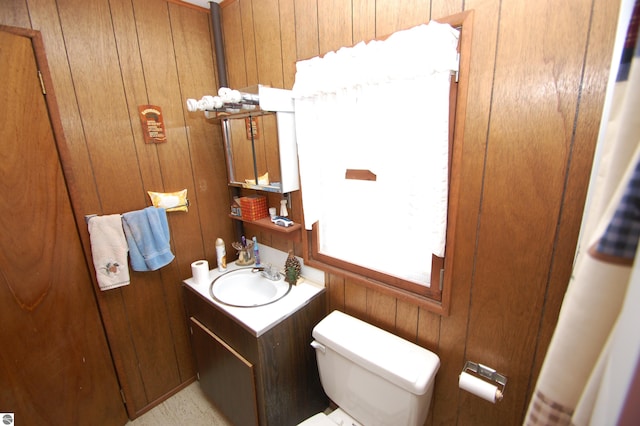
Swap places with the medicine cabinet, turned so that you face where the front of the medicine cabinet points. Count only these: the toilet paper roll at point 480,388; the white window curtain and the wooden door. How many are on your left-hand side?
2

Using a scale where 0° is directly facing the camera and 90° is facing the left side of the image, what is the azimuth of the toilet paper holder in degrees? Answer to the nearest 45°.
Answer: approximately 45°

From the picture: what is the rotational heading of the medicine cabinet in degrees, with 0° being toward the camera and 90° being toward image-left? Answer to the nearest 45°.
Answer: approximately 45°

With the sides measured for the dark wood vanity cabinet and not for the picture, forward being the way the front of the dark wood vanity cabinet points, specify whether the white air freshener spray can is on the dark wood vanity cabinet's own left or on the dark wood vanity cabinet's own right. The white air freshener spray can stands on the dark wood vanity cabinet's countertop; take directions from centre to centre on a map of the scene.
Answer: on the dark wood vanity cabinet's own right

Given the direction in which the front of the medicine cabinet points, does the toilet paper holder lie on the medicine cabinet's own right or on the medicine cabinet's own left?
on the medicine cabinet's own left

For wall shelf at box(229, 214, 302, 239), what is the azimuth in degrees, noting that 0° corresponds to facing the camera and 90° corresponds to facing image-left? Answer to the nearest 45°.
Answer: approximately 45°
